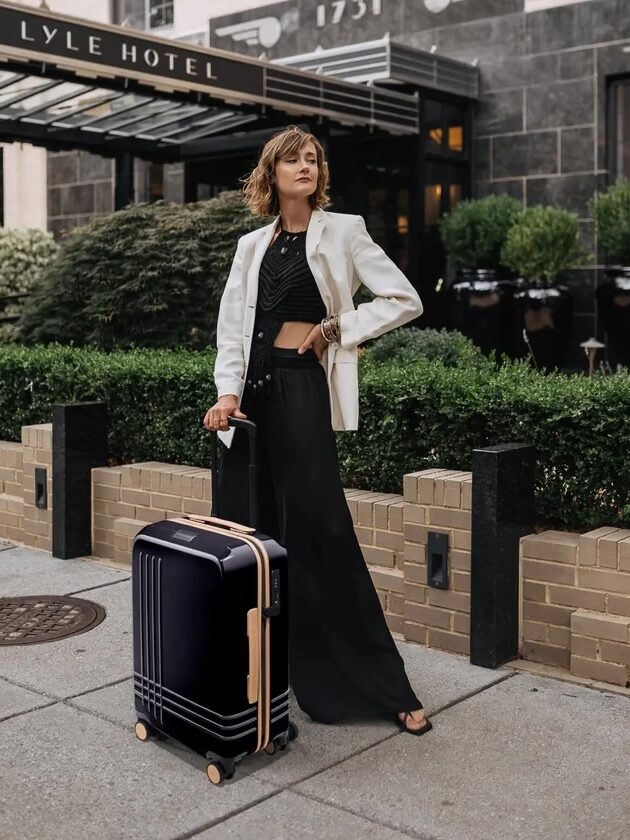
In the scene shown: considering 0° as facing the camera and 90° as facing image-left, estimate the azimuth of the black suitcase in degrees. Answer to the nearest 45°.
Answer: approximately 45°

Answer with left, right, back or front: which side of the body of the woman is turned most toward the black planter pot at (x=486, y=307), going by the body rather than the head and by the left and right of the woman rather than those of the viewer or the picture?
back

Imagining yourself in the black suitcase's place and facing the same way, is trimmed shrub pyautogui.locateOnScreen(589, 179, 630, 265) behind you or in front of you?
behind

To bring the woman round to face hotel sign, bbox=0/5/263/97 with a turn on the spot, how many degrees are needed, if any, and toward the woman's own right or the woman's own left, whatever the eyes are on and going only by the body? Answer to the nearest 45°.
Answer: approximately 180°

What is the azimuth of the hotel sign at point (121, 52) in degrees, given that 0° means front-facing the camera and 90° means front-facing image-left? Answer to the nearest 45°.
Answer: approximately 315°

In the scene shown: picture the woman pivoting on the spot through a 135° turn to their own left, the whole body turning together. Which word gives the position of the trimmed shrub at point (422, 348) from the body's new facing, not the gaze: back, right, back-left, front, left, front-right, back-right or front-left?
front-left
